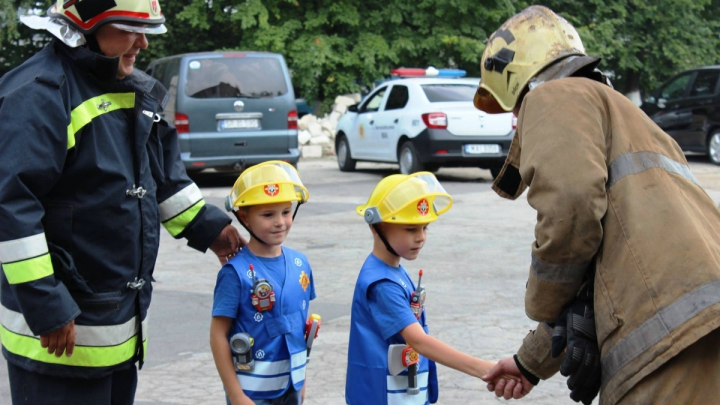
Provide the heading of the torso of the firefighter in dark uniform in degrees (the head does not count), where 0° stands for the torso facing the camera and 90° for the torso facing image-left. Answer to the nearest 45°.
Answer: approximately 315°

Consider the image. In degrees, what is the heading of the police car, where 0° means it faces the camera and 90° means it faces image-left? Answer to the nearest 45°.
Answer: approximately 135°

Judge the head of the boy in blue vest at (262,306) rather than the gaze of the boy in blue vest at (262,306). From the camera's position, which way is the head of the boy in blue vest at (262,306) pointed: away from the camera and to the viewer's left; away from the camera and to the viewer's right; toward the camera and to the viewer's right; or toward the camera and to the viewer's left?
toward the camera and to the viewer's right

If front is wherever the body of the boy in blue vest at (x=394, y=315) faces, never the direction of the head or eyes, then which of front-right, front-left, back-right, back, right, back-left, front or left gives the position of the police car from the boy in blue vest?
back-left

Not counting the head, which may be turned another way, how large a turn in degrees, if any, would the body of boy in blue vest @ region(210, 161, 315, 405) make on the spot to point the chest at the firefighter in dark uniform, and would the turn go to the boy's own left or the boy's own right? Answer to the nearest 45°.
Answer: approximately 135° to the boy's own right

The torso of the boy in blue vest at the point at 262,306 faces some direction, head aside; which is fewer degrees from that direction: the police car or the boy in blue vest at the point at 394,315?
the boy in blue vest

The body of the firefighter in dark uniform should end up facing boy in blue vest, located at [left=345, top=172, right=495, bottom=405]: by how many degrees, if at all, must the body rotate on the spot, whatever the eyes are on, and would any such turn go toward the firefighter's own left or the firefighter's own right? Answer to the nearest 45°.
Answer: approximately 45° to the firefighter's own left

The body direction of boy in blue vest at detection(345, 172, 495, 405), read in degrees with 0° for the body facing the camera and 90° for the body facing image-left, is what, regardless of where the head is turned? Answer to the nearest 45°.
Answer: approximately 315°

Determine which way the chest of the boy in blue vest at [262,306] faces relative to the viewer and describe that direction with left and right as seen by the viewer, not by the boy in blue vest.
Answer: facing the viewer and to the right of the viewer

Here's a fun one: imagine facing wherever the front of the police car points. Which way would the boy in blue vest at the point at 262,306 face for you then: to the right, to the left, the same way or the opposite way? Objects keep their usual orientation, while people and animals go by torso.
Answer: the opposite way

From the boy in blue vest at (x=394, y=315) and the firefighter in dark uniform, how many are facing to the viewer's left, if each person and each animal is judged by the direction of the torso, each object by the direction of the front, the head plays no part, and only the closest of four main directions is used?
0

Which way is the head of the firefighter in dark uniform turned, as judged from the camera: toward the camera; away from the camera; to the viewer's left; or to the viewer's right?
to the viewer's right

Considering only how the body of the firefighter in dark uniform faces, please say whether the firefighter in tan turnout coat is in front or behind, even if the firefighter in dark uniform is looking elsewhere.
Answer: in front
